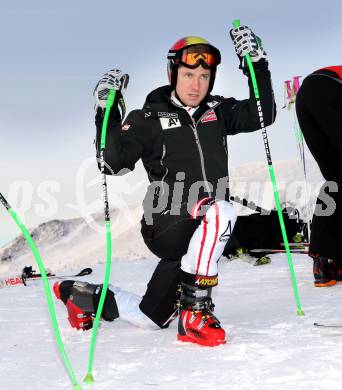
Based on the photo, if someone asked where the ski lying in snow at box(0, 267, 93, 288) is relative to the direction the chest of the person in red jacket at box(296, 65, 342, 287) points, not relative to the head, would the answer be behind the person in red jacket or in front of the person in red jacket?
behind

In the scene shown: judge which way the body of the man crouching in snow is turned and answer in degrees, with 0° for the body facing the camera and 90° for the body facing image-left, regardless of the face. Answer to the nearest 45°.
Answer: approximately 315°

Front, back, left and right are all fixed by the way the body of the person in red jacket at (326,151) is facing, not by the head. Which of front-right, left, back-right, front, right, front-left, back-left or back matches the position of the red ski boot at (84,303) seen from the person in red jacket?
back-right

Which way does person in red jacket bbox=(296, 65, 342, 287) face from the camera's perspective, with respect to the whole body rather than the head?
to the viewer's right

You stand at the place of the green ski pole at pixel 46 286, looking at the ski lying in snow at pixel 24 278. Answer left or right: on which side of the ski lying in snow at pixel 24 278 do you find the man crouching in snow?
right
